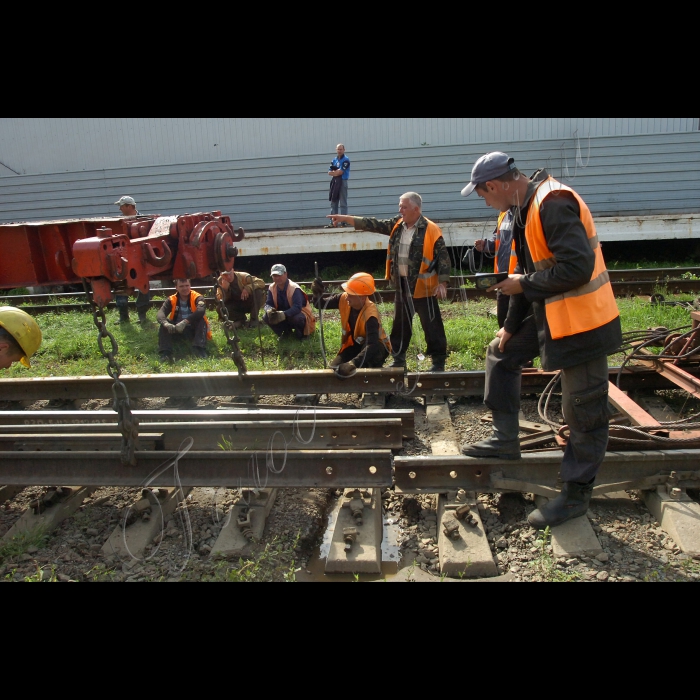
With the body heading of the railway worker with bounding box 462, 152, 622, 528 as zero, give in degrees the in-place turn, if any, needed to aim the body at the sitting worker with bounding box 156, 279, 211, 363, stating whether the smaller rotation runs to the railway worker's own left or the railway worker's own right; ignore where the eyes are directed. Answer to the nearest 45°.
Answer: approximately 45° to the railway worker's own right

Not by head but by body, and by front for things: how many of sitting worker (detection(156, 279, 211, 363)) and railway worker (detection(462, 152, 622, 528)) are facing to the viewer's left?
1

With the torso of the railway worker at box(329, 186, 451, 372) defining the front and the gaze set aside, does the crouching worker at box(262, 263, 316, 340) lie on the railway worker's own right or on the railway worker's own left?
on the railway worker's own right

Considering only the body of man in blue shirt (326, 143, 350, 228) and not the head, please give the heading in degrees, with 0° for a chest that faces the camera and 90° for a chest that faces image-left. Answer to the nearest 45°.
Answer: approximately 45°

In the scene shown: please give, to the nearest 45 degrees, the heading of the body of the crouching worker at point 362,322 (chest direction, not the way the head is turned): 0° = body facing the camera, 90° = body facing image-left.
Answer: approximately 45°

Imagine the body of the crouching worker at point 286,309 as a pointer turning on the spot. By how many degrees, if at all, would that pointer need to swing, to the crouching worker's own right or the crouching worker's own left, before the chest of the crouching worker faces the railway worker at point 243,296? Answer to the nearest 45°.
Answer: approximately 90° to the crouching worker's own right

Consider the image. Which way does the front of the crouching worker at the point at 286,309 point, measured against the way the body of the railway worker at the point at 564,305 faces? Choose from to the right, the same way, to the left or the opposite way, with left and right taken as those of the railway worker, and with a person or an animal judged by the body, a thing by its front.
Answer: to the left

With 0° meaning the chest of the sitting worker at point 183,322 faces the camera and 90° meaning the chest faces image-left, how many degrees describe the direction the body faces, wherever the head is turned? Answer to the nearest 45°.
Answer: approximately 0°
